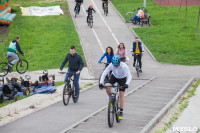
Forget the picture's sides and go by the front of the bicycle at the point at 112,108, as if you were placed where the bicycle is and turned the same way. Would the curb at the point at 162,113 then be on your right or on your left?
on your left

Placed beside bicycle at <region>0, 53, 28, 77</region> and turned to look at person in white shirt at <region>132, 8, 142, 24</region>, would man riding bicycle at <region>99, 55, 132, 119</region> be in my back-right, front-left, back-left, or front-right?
back-right

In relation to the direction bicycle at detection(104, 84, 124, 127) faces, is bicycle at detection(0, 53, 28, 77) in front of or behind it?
behind

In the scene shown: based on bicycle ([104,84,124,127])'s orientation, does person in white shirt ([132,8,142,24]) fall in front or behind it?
behind

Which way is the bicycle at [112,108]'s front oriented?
toward the camera
